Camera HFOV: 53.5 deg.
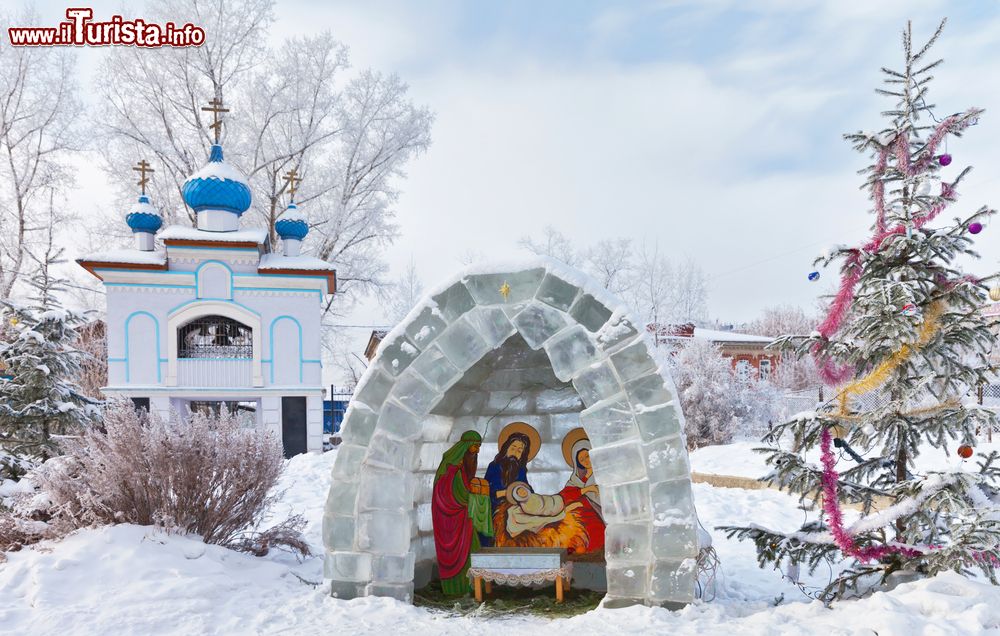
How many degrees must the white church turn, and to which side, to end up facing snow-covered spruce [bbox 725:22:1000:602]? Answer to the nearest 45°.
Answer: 0° — it already faces it

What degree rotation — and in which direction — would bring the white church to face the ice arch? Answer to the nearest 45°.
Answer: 0° — it already faces it

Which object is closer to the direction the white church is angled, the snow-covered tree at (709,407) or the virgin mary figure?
the virgin mary figure

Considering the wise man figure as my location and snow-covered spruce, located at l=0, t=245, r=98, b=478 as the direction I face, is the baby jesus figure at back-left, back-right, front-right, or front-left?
back-right
